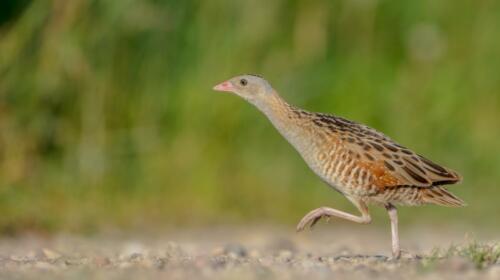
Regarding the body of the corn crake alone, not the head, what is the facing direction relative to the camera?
to the viewer's left

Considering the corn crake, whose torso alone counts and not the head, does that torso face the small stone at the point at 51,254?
yes

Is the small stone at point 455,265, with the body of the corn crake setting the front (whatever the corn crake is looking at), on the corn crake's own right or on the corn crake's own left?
on the corn crake's own left

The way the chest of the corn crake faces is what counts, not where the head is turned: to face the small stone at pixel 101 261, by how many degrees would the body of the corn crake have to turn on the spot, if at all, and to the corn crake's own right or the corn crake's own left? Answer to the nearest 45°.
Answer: approximately 45° to the corn crake's own left

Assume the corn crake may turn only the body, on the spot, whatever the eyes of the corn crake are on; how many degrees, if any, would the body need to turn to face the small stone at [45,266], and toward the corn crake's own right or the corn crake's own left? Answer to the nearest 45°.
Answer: approximately 45° to the corn crake's own left
